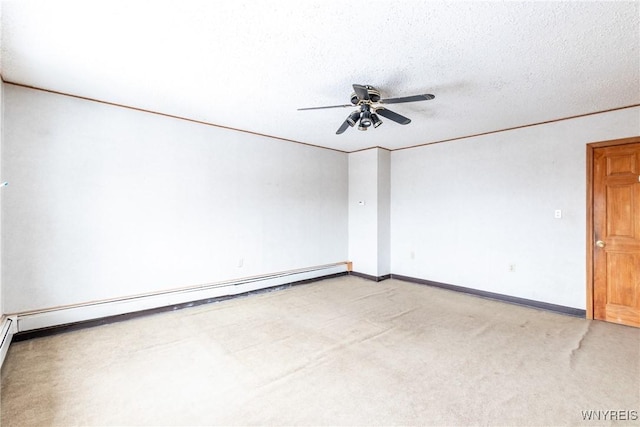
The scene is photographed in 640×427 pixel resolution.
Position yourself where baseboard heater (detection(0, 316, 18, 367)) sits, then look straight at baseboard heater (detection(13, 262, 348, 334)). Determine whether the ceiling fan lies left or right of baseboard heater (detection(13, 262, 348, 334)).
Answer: right

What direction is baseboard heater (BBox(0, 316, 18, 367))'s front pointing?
to the viewer's right

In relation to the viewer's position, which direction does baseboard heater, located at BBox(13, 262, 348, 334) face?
facing the viewer and to the right of the viewer

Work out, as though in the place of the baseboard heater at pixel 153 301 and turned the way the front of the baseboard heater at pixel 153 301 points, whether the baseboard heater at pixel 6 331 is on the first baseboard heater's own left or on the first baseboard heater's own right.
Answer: on the first baseboard heater's own right

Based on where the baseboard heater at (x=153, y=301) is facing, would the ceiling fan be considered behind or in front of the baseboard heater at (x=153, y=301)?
in front

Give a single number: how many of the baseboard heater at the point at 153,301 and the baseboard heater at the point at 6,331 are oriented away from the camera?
0

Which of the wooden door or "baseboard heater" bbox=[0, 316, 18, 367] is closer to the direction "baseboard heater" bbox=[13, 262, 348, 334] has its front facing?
the wooden door

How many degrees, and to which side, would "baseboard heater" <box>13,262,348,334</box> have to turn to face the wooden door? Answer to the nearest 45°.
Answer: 0° — it already faces it

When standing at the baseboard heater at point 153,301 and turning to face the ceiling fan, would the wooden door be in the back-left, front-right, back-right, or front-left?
front-left

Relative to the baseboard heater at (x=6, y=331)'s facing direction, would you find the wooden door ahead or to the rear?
ahead
